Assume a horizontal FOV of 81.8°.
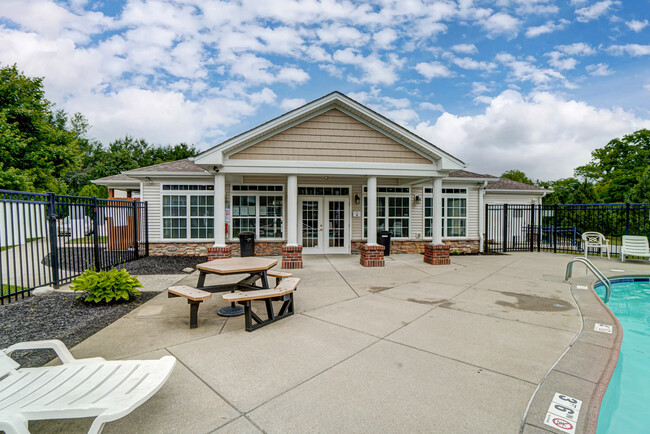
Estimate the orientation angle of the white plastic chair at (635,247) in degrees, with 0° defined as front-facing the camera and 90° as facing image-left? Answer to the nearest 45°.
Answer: approximately 0°

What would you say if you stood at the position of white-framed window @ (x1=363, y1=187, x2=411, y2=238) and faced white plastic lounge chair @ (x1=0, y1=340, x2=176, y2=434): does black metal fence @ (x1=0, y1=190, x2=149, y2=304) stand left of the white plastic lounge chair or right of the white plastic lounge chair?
right

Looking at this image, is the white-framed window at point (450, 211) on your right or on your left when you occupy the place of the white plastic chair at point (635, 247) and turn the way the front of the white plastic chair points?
on your right

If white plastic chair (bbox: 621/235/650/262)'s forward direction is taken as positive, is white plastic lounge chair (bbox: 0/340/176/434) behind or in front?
in front

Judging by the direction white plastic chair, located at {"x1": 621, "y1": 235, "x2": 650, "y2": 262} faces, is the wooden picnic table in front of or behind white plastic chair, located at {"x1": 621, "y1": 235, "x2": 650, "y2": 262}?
in front

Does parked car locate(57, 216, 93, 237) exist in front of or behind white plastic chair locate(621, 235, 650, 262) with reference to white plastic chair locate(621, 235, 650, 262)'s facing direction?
in front

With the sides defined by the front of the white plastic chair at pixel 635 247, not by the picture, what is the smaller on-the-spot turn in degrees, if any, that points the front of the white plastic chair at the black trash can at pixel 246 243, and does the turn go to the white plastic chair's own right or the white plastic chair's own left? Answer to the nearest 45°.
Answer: approximately 45° to the white plastic chair's own right

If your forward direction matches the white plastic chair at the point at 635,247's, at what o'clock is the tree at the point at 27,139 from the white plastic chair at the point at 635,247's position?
The tree is roughly at 2 o'clock from the white plastic chair.
